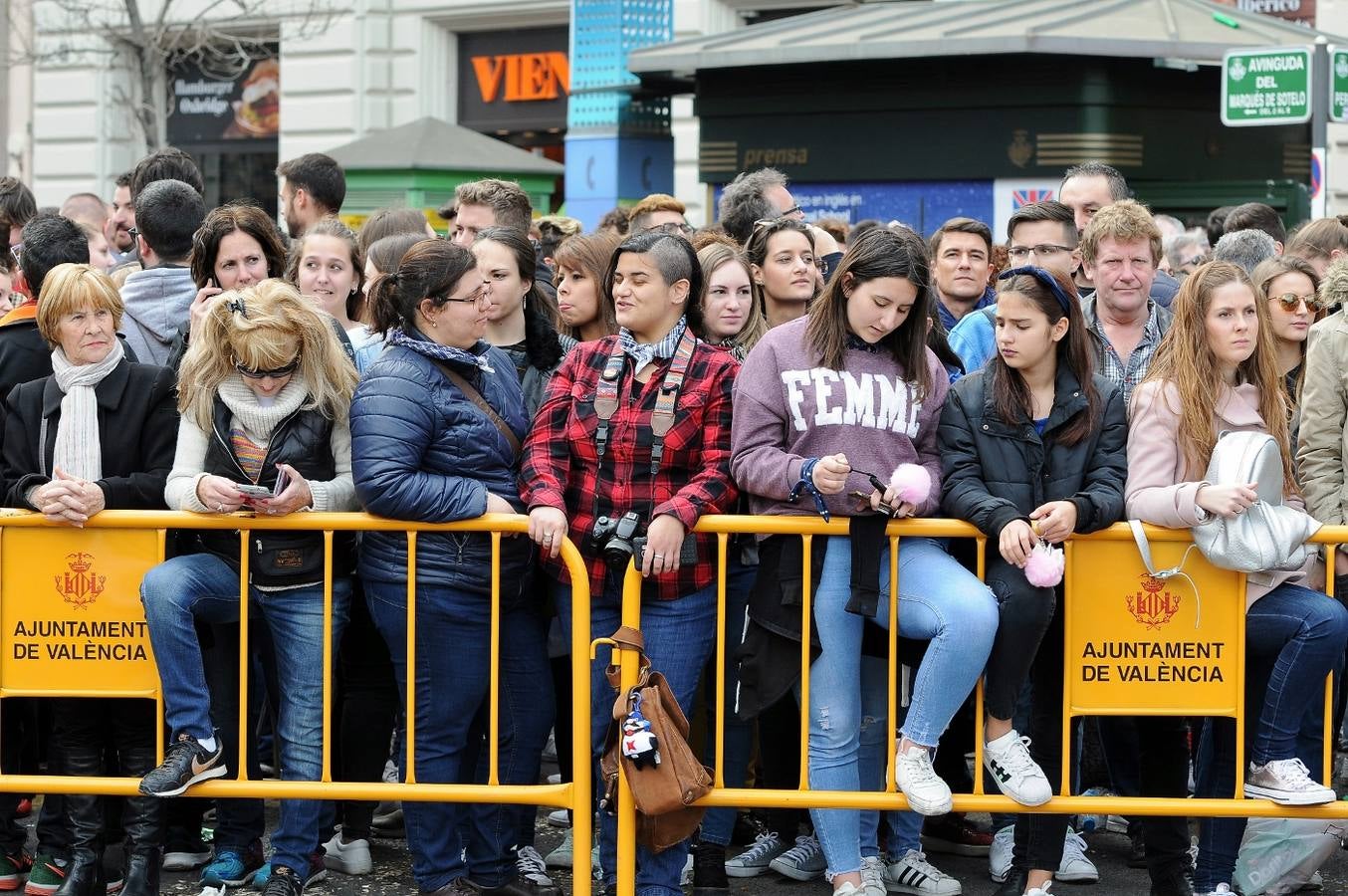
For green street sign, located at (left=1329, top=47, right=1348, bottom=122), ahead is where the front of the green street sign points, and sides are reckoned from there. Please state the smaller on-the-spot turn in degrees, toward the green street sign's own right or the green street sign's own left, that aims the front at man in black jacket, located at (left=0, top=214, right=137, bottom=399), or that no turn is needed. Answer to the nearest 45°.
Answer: approximately 45° to the green street sign's own right

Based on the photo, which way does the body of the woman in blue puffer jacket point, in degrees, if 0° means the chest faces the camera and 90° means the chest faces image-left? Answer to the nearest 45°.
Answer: approximately 315°

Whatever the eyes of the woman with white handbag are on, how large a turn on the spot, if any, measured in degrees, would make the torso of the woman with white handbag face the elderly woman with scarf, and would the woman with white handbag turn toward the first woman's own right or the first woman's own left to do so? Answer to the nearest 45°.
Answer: approximately 135° to the first woman's own right

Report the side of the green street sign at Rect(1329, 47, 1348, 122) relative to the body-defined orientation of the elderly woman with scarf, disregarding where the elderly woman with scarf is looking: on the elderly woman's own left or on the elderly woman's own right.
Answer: on the elderly woman's own left

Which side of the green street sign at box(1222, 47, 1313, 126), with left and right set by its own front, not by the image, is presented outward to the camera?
front

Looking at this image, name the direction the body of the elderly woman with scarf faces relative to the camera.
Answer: toward the camera

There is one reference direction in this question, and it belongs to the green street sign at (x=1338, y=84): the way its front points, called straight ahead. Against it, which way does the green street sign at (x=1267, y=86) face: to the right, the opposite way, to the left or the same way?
the same way

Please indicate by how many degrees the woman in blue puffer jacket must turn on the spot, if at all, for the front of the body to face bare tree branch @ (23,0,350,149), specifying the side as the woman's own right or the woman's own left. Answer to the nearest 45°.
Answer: approximately 135° to the woman's own left

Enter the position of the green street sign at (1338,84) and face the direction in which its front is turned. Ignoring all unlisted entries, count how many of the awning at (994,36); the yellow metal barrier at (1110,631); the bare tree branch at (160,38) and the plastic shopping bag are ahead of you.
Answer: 2

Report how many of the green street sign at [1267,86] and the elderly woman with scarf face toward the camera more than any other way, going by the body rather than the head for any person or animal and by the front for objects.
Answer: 2

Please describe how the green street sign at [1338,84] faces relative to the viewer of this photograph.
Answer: facing the viewer

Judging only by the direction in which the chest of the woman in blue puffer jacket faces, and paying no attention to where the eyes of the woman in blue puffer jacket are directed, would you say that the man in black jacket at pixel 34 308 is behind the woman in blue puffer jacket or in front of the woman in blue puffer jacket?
behind

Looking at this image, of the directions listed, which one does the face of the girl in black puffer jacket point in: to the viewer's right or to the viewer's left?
to the viewer's left

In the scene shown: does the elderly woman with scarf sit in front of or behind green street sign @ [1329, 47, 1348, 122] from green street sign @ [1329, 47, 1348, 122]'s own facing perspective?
in front

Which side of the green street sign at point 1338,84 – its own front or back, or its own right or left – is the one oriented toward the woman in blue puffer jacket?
front

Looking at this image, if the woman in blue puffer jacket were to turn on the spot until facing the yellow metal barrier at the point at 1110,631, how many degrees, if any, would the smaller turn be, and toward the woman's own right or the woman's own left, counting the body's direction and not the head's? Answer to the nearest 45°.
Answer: approximately 45° to the woman's own left

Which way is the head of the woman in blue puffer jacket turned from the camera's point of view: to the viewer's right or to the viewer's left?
to the viewer's right
